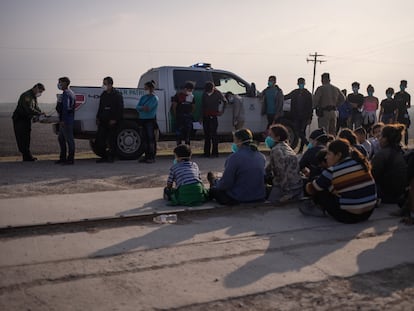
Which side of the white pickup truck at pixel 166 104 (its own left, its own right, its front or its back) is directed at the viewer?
right

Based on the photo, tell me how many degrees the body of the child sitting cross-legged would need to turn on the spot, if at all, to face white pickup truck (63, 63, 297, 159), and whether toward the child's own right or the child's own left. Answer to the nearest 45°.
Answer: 0° — they already face it

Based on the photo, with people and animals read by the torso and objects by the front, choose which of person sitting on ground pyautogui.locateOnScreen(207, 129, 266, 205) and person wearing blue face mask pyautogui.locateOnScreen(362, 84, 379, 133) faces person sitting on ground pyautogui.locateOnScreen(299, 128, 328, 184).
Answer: the person wearing blue face mask

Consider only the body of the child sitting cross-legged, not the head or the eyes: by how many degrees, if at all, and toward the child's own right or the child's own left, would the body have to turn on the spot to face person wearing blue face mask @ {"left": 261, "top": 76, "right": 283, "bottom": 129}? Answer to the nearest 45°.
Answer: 0° — they already face them

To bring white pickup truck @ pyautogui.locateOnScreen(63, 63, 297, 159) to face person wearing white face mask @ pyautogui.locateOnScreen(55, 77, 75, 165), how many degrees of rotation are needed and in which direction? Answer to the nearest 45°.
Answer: approximately 135° to its right

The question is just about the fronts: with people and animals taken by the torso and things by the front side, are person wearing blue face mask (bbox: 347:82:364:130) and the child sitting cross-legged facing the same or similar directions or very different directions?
very different directions

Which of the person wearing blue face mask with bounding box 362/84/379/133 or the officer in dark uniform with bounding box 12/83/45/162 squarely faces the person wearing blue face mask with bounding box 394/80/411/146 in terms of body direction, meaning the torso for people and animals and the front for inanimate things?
the officer in dark uniform

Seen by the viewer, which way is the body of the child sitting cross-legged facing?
away from the camera

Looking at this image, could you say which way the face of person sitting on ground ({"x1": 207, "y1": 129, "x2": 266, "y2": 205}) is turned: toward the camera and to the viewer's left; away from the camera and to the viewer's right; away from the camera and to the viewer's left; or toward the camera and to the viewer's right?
away from the camera and to the viewer's left

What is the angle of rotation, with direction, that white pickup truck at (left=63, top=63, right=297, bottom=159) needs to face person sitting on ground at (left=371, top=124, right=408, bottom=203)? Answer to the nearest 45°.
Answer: approximately 45° to its right
